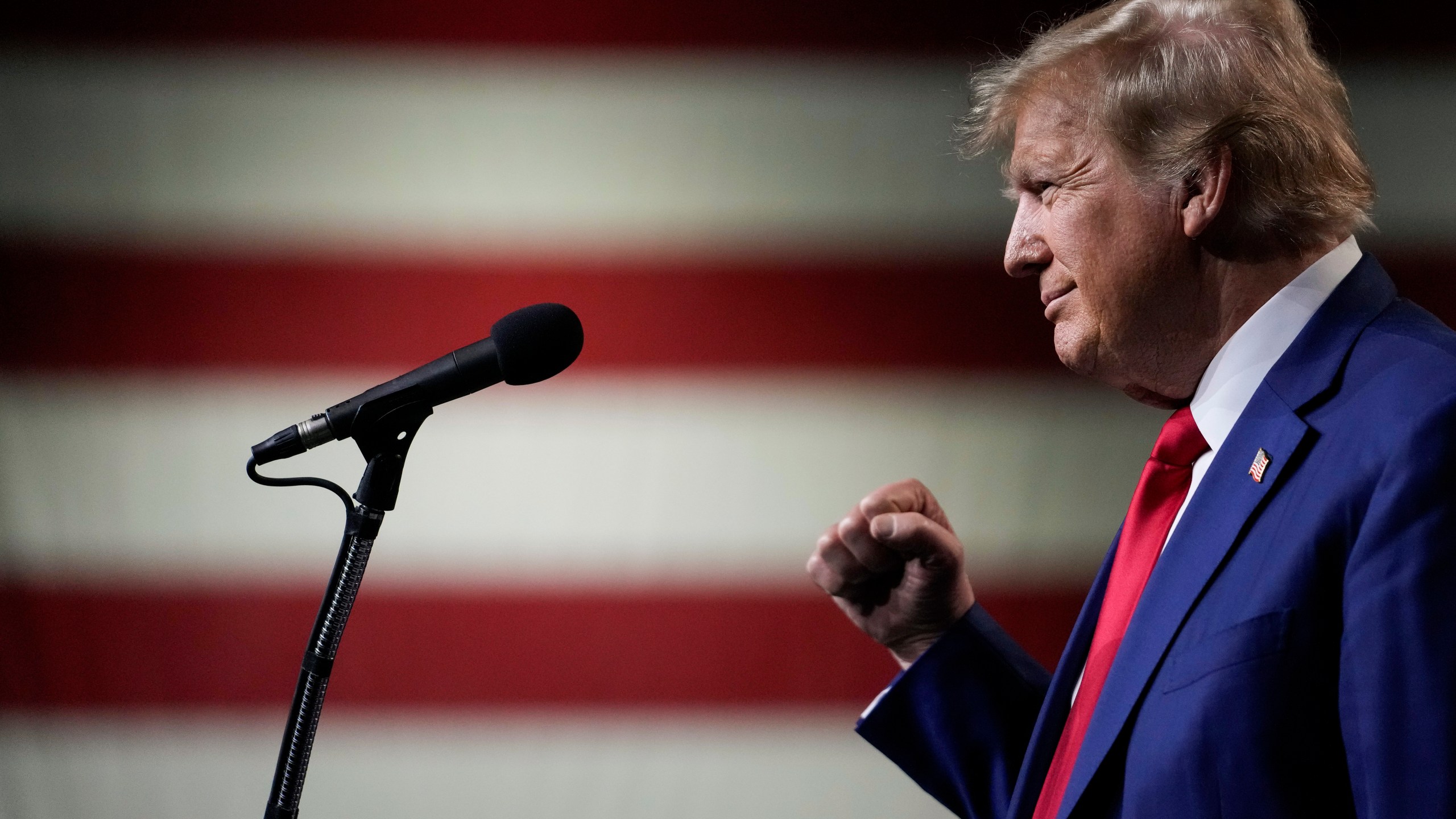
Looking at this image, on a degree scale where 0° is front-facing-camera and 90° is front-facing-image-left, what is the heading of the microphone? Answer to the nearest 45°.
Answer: approximately 270°

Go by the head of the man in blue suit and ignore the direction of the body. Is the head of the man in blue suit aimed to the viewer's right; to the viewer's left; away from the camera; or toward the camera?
to the viewer's left
